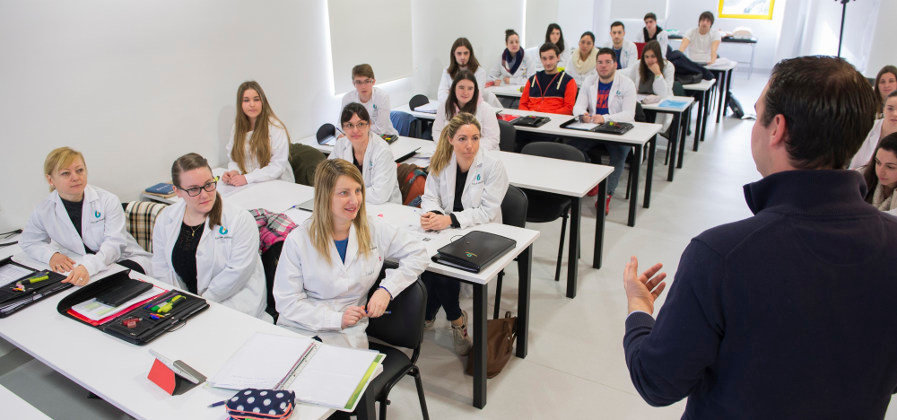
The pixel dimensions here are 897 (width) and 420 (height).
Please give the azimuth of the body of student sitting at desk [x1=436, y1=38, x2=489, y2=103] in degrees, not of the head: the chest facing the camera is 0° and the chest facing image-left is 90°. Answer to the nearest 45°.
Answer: approximately 0°

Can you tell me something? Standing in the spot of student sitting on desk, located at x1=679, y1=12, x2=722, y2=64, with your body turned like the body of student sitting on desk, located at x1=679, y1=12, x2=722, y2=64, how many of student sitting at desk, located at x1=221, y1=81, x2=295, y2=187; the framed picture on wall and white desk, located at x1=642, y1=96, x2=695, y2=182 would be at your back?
1

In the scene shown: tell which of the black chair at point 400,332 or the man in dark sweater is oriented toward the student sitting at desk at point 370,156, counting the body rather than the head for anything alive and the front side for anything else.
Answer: the man in dark sweater

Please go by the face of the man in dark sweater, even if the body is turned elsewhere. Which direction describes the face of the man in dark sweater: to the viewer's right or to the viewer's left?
to the viewer's left

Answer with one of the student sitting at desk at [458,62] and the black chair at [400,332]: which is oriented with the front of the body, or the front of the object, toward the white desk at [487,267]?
the student sitting at desk

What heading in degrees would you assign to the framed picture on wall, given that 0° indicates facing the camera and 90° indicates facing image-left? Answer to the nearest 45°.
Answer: approximately 0°

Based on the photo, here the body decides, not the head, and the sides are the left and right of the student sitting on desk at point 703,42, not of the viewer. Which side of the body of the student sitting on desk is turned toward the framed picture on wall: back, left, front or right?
back

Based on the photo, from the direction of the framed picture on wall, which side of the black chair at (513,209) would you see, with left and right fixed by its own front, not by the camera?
back

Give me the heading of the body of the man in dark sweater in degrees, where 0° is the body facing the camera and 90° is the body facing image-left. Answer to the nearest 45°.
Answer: approximately 135°

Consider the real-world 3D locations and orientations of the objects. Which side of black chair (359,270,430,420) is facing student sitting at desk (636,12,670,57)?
back

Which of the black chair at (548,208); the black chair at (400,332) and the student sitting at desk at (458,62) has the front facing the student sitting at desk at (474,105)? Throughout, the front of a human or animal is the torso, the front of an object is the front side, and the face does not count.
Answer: the student sitting at desk at (458,62)

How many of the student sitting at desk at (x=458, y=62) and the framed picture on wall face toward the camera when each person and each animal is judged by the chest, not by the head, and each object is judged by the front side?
2

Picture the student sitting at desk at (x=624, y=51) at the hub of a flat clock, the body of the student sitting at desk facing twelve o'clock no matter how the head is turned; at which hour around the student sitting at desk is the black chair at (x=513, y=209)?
The black chair is roughly at 12 o'clock from the student sitting at desk.
